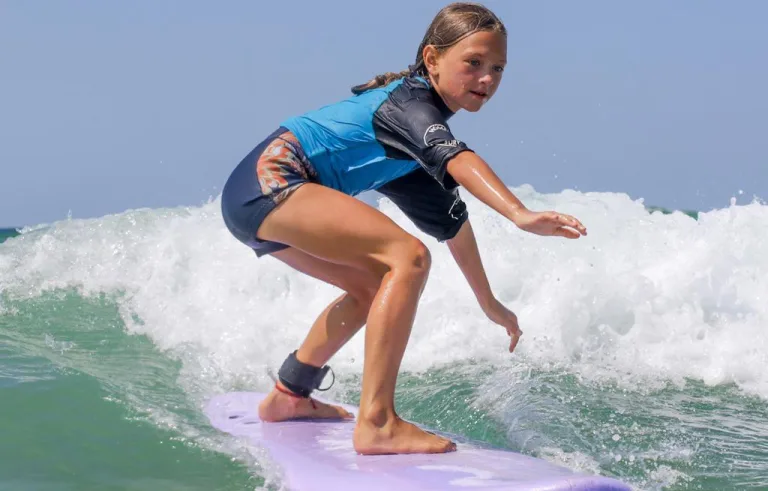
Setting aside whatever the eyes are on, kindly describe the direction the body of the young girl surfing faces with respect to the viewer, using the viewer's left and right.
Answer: facing to the right of the viewer

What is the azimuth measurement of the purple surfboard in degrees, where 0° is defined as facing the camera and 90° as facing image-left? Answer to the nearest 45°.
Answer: approximately 315°

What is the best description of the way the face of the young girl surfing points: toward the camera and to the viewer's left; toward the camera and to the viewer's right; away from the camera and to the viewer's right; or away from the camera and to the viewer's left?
toward the camera and to the viewer's right
